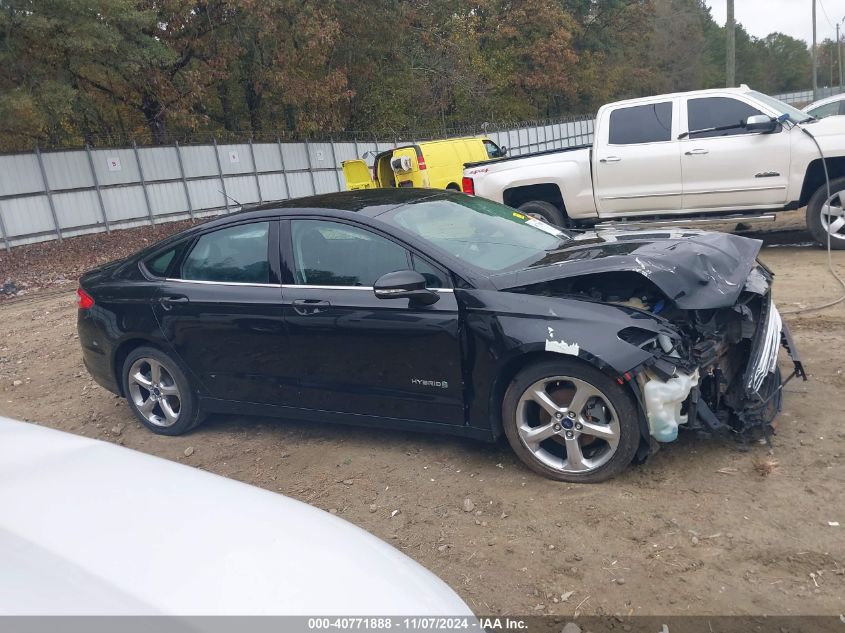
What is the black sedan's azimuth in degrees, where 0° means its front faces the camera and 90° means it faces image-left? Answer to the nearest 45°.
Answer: approximately 315°

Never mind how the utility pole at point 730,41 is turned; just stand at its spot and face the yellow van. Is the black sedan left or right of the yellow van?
left

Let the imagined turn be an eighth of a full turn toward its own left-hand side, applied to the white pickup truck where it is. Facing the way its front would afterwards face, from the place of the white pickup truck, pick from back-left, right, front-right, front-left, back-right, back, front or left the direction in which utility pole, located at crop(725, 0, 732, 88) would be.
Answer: front-left

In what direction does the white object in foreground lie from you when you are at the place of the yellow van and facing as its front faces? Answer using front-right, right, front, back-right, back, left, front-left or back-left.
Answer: back-right

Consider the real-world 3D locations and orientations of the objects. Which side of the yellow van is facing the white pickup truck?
right

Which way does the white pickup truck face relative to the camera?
to the viewer's right

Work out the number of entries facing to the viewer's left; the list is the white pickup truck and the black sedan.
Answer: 0

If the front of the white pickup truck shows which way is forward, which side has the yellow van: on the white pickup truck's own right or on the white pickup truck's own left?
on the white pickup truck's own left

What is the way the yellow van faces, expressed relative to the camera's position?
facing away from the viewer and to the right of the viewer

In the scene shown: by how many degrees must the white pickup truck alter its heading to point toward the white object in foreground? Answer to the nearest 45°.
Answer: approximately 90° to its right

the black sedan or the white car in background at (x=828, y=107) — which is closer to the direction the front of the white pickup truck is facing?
the white car in background

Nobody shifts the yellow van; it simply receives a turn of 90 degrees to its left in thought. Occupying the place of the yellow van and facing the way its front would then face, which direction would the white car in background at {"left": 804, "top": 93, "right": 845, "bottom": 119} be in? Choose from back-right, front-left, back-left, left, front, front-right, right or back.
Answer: back-right

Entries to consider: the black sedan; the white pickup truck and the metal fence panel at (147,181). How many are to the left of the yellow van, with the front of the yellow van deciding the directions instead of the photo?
1

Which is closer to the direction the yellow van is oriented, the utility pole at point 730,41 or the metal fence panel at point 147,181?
the utility pole

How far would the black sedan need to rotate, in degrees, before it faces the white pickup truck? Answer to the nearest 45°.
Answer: approximately 90° to its left
